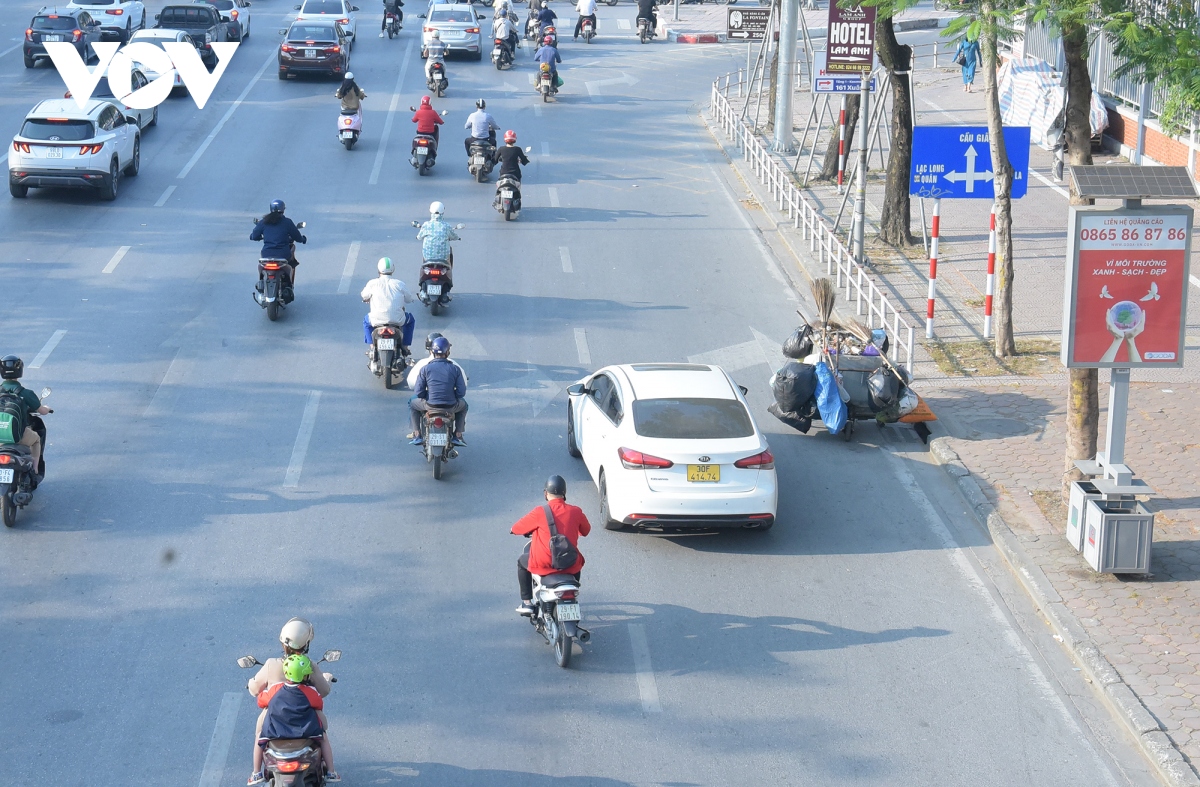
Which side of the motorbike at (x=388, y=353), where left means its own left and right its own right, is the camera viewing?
back

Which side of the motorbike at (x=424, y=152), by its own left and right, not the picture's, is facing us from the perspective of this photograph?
back

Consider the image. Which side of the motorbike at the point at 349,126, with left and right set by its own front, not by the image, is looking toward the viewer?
back

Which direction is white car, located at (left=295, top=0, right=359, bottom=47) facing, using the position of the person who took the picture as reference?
facing away from the viewer

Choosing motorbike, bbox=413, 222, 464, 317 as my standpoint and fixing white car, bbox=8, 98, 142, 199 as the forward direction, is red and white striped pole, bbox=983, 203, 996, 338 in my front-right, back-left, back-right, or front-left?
back-right

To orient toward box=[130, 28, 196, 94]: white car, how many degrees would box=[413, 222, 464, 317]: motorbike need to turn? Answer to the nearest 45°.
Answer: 0° — it already faces it

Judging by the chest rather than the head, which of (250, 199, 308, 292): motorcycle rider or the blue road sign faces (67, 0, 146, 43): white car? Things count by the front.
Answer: the motorcycle rider

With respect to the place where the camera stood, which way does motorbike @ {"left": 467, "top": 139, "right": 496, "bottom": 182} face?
facing away from the viewer

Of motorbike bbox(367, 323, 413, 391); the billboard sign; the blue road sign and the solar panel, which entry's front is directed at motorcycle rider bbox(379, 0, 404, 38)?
the motorbike

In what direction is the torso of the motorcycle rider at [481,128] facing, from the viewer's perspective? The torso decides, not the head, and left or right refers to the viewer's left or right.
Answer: facing away from the viewer

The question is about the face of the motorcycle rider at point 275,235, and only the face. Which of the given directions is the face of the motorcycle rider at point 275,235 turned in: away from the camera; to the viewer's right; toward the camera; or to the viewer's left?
away from the camera

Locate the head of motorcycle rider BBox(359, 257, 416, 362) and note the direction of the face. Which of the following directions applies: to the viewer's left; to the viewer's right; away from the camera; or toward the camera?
away from the camera

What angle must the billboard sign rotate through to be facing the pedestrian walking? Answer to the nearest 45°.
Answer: approximately 180°

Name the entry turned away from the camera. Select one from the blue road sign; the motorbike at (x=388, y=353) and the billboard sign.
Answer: the motorbike

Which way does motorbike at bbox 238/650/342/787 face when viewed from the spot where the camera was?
facing away from the viewer
